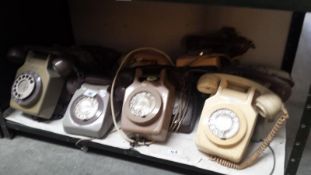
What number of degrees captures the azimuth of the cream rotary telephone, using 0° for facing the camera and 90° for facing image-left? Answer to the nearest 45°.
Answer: approximately 0°

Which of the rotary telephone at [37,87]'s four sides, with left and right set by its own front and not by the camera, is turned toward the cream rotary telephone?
left

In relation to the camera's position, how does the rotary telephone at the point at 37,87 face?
facing the viewer and to the left of the viewer

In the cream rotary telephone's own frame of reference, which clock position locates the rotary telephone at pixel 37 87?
The rotary telephone is roughly at 3 o'clock from the cream rotary telephone.

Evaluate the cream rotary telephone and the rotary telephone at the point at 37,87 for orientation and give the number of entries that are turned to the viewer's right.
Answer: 0
